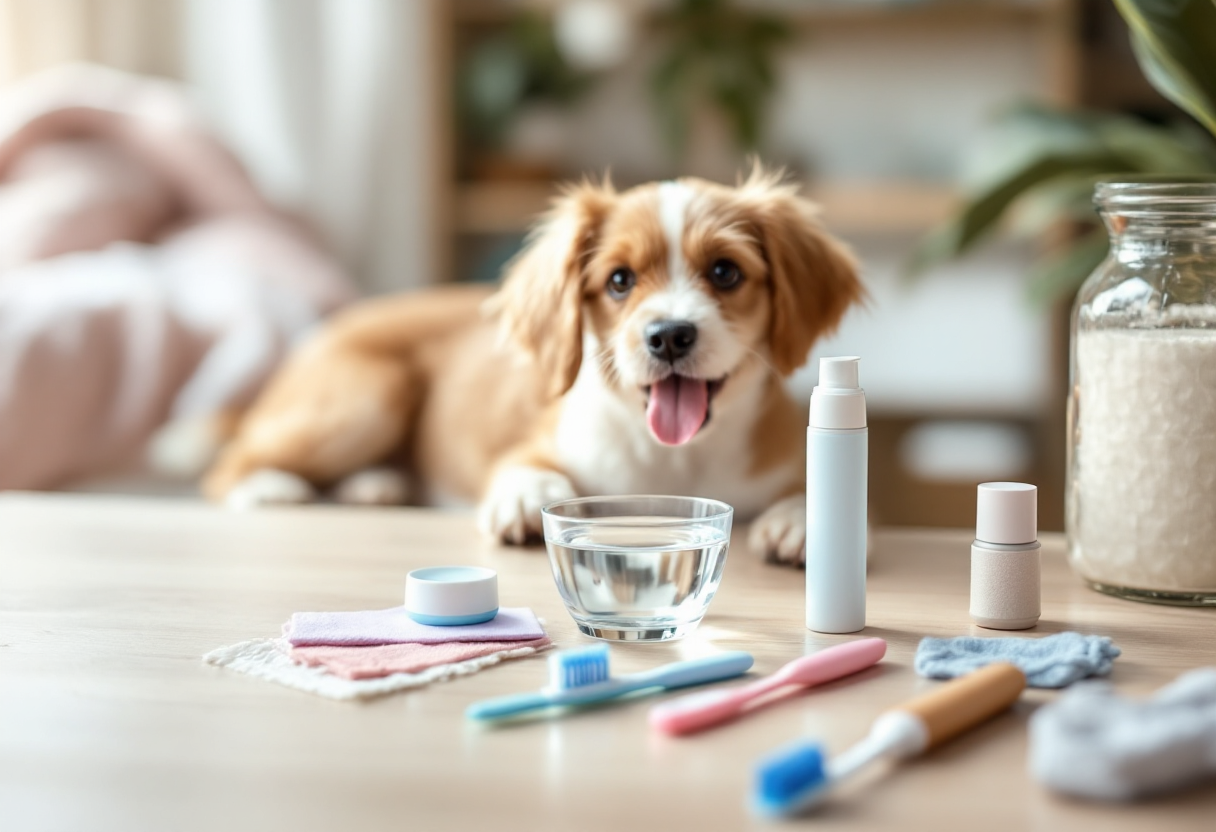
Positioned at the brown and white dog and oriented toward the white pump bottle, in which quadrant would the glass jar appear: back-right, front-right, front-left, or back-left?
front-left

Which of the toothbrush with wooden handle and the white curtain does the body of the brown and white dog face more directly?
the toothbrush with wooden handle

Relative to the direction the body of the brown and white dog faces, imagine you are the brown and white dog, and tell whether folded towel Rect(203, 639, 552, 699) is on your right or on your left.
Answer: on your right

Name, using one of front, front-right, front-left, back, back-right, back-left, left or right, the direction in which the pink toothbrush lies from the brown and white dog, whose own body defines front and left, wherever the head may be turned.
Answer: front-right

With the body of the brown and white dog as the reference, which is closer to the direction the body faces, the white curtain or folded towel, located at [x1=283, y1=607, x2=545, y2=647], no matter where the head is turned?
the folded towel

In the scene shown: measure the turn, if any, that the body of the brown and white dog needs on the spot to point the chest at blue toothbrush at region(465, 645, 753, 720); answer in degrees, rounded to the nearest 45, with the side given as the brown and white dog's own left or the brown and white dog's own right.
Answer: approximately 45° to the brown and white dog's own right

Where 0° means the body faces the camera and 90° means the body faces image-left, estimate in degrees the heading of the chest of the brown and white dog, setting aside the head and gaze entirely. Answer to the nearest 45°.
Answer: approximately 315°

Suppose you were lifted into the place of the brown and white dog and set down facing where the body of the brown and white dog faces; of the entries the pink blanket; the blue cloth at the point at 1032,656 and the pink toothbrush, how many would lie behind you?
1

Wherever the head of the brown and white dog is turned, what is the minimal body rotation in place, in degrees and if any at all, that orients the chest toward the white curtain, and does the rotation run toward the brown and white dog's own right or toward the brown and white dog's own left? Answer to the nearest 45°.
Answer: approximately 135° to the brown and white dog's own left

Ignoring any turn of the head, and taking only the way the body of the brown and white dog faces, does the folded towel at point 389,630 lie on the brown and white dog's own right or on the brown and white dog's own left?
on the brown and white dog's own right
